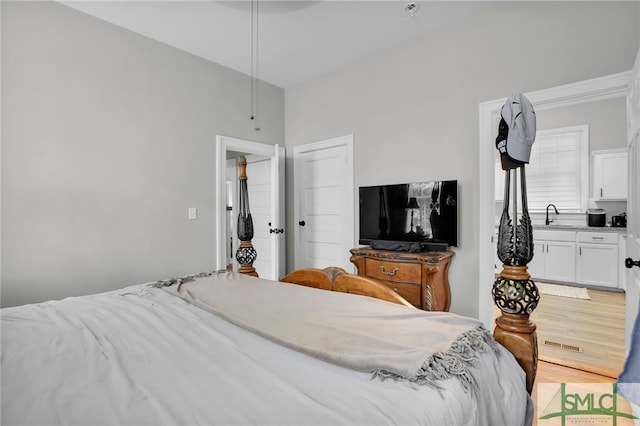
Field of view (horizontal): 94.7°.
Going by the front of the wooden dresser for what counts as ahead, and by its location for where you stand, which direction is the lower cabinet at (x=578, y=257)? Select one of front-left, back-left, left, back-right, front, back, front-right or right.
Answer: back

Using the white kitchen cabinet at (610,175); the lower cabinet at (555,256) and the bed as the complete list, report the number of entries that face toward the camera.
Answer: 2

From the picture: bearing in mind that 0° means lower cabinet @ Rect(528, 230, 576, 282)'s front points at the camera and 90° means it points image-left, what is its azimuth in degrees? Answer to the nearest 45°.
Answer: approximately 0°

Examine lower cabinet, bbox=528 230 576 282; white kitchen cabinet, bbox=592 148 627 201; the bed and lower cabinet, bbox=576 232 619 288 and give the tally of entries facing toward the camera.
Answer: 3

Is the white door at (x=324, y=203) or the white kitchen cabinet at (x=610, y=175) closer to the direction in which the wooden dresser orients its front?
the white door

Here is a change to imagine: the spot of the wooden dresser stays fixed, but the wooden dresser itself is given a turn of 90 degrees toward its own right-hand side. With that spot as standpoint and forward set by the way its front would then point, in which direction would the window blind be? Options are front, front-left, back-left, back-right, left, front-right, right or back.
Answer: right

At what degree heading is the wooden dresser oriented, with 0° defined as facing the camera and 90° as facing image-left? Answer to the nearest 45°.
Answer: approximately 45°

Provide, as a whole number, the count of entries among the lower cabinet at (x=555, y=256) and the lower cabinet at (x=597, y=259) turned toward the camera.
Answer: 2

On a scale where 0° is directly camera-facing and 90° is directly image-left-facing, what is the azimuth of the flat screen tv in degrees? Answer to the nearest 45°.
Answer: approximately 45°

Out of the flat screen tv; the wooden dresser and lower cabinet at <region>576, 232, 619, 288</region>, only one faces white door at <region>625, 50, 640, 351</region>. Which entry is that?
the lower cabinet
